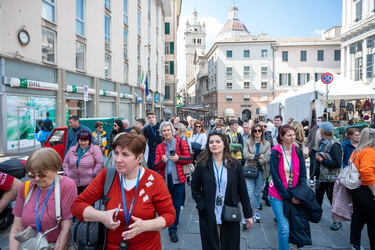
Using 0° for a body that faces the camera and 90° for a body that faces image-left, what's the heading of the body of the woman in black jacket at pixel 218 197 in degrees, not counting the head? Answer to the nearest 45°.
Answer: approximately 0°

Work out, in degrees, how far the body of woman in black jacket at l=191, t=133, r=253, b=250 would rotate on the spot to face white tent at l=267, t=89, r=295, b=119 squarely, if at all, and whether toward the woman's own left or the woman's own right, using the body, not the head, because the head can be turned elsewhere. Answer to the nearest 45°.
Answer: approximately 180°

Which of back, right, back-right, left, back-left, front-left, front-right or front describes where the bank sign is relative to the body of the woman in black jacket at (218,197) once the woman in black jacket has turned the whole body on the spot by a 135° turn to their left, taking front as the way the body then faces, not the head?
left

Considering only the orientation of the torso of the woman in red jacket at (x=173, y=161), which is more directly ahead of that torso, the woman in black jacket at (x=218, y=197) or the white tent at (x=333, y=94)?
the woman in black jacket

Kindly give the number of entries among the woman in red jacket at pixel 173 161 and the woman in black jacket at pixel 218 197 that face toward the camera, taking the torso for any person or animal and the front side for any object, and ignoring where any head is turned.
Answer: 2

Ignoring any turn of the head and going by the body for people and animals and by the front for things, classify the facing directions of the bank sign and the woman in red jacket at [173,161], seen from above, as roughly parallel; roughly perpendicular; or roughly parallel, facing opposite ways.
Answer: roughly perpendicular

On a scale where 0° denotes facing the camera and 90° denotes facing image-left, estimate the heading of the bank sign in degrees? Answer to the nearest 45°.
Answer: approximately 315°

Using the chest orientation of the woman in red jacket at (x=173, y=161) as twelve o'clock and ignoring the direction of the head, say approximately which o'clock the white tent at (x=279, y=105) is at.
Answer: The white tent is roughly at 7 o'clock from the woman in red jacket.

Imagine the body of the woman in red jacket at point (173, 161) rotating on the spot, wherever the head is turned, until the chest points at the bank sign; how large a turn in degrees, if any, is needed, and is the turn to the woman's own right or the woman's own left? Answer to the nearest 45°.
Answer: approximately 135° to the woman's own right
